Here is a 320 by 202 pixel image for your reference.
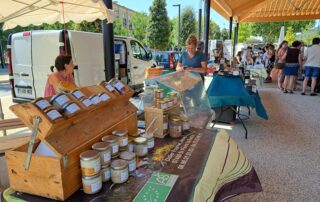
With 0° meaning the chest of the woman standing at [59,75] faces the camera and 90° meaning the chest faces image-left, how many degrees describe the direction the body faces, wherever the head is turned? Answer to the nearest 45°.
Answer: approximately 270°

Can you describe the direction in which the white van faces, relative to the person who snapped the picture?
facing away from the viewer and to the right of the viewer

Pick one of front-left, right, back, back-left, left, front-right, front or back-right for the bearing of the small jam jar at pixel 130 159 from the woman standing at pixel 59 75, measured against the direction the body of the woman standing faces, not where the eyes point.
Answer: right

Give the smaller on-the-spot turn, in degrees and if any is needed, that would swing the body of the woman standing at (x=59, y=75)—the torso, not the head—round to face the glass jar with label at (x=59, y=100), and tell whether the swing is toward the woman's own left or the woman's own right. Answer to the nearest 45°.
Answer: approximately 90° to the woman's own right

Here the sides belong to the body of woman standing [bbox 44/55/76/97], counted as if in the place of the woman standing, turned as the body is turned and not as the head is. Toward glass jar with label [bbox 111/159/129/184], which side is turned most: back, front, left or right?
right

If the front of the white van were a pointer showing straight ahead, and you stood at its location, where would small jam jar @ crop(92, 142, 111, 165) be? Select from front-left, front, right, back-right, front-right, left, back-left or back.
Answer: back-right

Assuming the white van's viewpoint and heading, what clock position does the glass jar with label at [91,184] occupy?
The glass jar with label is roughly at 4 o'clock from the white van.

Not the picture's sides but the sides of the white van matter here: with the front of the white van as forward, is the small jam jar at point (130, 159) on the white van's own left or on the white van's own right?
on the white van's own right
